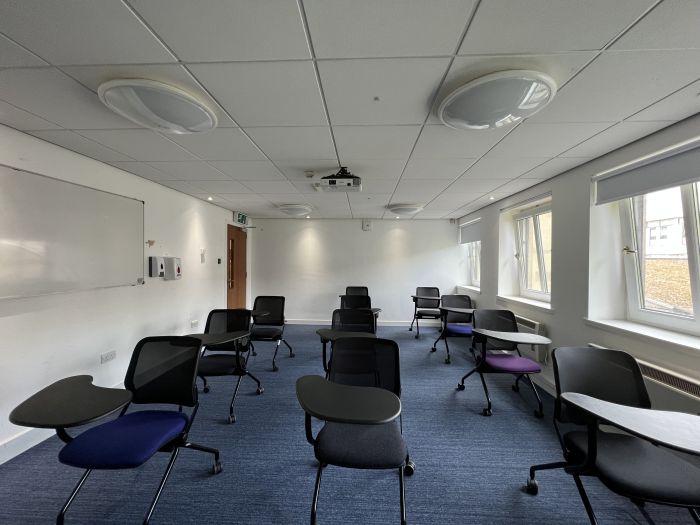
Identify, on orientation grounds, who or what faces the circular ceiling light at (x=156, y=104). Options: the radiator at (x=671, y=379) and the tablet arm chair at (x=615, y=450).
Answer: the radiator

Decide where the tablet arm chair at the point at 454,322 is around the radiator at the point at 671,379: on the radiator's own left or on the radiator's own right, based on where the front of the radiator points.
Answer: on the radiator's own right

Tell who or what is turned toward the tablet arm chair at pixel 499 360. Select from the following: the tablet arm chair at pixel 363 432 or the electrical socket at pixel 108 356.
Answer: the electrical socket

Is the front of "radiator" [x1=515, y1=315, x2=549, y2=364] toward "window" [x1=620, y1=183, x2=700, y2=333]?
no

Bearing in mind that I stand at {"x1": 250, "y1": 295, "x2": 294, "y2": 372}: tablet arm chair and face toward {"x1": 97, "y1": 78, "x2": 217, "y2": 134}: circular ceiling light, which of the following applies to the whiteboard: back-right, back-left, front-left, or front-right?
front-right

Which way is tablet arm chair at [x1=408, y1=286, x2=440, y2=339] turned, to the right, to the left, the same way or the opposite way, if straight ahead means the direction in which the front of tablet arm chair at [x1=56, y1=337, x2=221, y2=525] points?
the same way

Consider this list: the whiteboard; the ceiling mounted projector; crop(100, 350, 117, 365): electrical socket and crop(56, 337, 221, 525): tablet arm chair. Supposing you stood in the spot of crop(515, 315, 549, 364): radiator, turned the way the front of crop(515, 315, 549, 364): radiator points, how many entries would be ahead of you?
4

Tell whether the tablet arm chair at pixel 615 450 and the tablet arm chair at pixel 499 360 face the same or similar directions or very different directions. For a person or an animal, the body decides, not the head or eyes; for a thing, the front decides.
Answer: same or similar directions

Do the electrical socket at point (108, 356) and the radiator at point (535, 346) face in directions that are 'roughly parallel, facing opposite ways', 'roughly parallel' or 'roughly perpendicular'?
roughly parallel, facing opposite ways

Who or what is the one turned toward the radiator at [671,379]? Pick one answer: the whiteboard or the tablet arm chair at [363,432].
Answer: the whiteboard

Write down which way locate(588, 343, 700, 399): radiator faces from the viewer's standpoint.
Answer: facing the viewer and to the left of the viewer

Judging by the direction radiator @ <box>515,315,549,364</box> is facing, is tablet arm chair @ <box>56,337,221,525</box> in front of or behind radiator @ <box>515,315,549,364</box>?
in front
